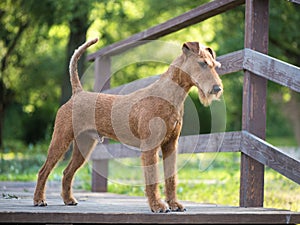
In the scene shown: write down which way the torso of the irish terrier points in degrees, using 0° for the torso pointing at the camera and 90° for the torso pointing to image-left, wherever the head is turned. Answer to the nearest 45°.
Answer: approximately 270°
